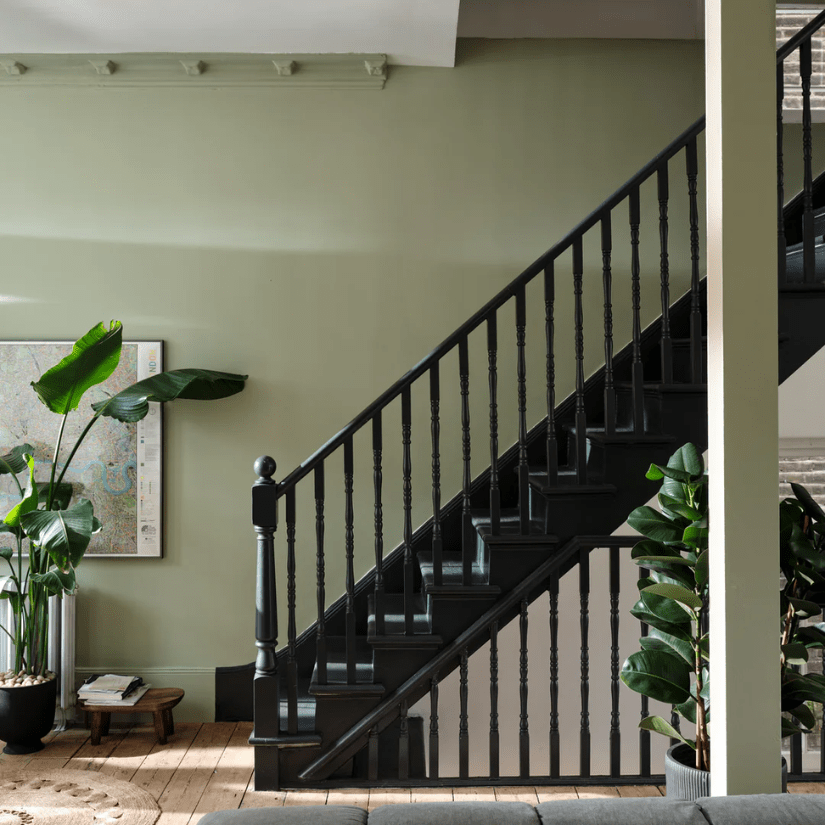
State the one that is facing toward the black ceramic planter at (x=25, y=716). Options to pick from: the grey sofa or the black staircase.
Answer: the black staircase

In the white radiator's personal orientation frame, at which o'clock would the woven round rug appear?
The woven round rug is roughly at 12 o'clock from the white radiator.

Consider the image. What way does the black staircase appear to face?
to the viewer's left

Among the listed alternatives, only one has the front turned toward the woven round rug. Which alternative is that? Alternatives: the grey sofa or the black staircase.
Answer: the black staircase

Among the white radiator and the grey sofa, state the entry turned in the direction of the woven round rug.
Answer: the white radiator

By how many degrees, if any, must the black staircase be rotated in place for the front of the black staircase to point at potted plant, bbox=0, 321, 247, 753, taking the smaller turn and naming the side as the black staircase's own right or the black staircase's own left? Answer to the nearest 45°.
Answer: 0° — it already faces it

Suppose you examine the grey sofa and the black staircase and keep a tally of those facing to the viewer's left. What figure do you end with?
1

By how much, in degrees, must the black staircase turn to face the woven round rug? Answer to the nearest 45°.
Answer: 0° — it already faces it
